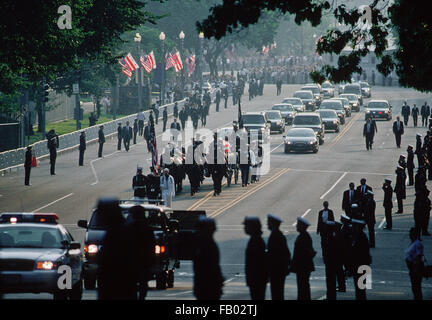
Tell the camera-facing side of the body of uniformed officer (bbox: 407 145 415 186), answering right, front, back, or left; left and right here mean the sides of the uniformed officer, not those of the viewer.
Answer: left

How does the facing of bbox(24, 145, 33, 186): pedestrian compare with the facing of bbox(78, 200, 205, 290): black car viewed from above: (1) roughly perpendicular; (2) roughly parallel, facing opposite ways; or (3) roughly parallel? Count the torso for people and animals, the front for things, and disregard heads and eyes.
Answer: roughly perpendicular

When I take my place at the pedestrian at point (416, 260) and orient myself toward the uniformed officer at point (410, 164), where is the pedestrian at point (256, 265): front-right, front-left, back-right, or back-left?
back-left

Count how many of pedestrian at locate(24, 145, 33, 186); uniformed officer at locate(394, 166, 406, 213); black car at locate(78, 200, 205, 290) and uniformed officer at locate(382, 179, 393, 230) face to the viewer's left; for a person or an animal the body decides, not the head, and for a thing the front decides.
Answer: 2

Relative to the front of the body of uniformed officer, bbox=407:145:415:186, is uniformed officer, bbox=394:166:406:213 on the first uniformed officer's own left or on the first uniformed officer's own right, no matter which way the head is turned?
on the first uniformed officer's own left

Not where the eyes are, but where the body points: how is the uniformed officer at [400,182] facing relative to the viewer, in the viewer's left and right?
facing to the left of the viewer

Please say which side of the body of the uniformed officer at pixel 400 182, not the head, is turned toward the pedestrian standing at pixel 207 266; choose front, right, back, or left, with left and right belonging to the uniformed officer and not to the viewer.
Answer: left
